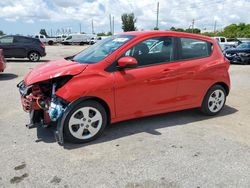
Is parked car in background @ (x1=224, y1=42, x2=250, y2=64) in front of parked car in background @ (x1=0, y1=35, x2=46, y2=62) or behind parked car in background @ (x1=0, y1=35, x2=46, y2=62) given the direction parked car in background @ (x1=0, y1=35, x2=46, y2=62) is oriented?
behind

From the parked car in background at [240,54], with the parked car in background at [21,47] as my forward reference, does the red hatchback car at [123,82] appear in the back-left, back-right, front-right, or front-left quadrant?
front-left

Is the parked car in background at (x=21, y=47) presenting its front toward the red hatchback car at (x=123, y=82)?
no

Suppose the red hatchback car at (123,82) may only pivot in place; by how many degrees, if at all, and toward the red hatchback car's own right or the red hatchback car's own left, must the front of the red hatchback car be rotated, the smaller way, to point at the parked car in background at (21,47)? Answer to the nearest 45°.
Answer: approximately 90° to the red hatchback car's own right

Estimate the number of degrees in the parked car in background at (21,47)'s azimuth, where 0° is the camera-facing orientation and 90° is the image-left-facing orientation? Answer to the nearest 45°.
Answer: approximately 90°

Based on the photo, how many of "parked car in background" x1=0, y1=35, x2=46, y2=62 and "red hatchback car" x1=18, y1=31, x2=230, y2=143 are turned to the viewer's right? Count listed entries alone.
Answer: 0

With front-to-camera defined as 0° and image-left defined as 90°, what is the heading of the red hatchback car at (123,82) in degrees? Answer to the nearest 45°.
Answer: approximately 45°

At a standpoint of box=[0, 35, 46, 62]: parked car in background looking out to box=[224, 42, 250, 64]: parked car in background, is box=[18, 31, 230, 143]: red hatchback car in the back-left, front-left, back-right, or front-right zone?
front-right

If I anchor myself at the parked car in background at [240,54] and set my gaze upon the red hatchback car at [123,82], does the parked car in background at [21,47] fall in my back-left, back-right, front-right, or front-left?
front-right
